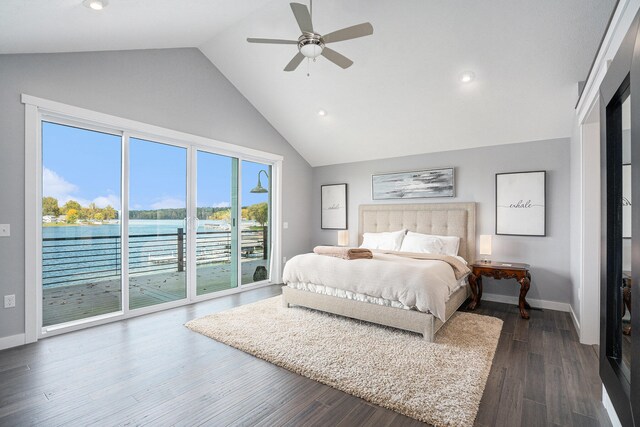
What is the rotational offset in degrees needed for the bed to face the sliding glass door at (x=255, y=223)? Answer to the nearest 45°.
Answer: approximately 45° to its right

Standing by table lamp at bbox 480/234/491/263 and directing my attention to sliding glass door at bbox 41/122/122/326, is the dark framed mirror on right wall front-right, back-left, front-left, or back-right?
front-left

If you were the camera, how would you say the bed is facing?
facing the viewer and to the left of the viewer

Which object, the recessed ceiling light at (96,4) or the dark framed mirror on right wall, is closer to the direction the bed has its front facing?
the recessed ceiling light

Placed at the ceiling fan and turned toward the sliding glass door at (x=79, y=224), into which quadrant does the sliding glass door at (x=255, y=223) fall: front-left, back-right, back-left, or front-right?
front-right

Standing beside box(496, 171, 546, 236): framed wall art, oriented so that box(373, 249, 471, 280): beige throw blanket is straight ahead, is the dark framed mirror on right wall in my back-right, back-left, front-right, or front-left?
front-left

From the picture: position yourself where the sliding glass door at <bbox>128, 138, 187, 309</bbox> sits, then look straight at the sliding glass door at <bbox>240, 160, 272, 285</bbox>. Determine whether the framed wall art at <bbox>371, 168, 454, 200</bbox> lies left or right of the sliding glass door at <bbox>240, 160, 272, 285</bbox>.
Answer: right

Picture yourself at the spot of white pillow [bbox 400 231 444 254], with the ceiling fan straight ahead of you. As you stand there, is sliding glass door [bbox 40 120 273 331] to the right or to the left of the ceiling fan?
right

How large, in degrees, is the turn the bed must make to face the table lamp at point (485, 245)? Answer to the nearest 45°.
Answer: approximately 135° to its left

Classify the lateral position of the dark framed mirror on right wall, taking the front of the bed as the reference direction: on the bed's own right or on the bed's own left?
on the bed's own left

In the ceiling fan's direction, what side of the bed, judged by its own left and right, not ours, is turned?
front

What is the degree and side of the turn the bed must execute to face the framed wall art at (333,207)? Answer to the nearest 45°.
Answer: approximately 90° to its right
